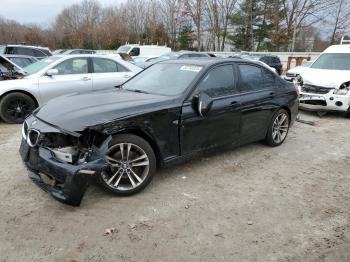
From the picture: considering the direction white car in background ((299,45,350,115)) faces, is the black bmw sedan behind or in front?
in front

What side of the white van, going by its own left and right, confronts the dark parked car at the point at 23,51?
front

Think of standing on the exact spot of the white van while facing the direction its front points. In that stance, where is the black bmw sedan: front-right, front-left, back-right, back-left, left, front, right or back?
front-left

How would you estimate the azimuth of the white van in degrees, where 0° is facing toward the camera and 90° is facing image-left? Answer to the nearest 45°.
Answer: approximately 45°

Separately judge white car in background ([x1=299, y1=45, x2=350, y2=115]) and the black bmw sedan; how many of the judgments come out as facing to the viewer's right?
0

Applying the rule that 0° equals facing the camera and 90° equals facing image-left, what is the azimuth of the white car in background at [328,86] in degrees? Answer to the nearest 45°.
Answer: approximately 45°

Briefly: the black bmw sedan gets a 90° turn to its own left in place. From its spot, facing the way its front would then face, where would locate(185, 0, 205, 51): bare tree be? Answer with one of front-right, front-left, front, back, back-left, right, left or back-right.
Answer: back-left

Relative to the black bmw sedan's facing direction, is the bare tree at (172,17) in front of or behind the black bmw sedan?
behind

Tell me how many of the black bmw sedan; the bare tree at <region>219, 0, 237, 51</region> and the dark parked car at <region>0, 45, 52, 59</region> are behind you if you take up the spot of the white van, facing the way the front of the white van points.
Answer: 1

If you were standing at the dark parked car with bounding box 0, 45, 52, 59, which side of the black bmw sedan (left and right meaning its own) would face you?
right

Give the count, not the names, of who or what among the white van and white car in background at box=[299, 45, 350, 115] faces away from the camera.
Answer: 0

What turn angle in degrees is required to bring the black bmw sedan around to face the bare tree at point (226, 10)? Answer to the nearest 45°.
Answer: approximately 135° to its right
